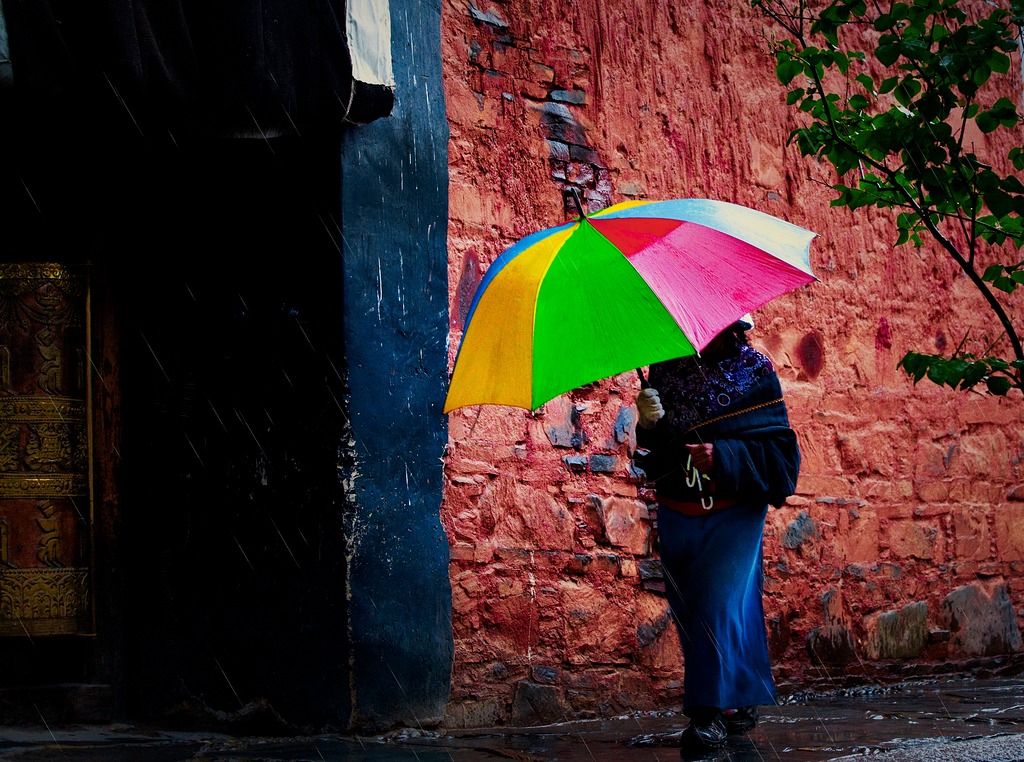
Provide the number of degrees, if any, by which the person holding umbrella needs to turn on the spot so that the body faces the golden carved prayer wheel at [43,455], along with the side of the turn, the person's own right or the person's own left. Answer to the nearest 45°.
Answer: approximately 45° to the person's own right

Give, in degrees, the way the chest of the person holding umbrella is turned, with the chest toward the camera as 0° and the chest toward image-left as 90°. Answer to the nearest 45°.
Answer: approximately 45°
